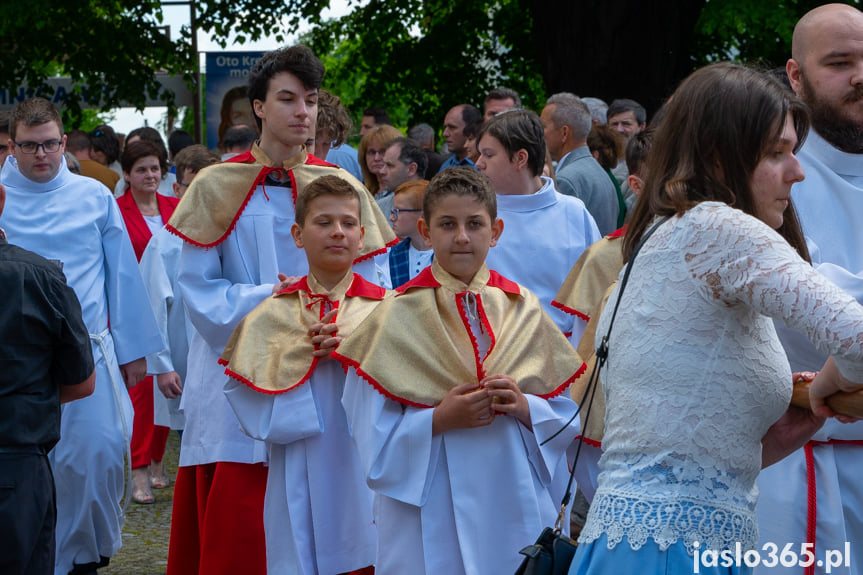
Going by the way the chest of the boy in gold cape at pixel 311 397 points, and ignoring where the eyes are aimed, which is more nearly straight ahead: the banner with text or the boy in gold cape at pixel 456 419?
the boy in gold cape

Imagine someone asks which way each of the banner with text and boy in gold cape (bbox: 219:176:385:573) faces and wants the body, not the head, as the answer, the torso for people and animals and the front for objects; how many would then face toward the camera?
2

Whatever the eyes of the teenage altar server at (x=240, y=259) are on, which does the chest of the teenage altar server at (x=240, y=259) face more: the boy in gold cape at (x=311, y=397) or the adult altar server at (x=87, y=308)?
the boy in gold cape

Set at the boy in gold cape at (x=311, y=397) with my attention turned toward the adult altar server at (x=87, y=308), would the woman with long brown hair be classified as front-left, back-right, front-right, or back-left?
back-left

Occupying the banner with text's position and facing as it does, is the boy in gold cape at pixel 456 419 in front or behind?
in front

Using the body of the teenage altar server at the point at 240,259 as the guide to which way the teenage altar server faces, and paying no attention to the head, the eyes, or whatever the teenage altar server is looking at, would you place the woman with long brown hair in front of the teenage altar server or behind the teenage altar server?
in front

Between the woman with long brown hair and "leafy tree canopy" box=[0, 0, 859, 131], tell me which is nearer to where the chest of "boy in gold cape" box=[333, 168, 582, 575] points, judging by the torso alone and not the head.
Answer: the woman with long brown hair

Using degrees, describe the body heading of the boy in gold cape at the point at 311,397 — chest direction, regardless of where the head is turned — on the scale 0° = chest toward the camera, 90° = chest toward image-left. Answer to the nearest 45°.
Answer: approximately 0°

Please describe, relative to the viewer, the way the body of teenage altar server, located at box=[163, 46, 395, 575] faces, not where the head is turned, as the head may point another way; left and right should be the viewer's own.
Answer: facing the viewer and to the right of the viewer

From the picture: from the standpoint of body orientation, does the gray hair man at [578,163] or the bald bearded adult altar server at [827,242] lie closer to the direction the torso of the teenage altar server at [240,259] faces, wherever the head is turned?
the bald bearded adult altar server

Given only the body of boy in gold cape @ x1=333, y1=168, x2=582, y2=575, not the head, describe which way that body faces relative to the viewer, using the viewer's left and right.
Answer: facing the viewer
